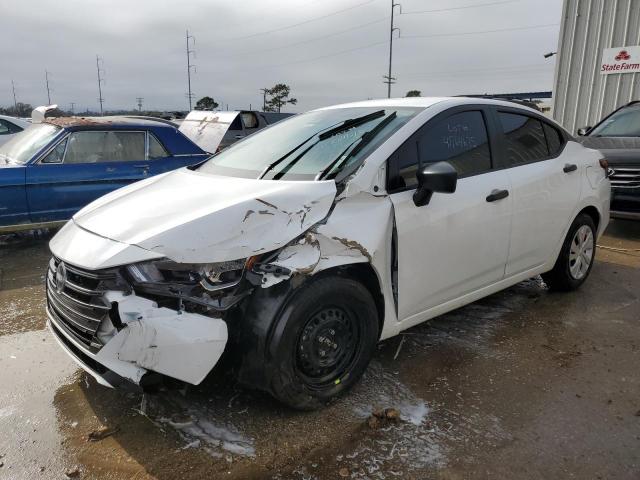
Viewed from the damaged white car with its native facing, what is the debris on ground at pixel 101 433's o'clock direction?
The debris on ground is roughly at 1 o'clock from the damaged white car.

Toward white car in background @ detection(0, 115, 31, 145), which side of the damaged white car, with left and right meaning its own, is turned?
right

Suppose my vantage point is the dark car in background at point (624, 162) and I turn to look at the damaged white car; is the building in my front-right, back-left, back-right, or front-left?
back-right

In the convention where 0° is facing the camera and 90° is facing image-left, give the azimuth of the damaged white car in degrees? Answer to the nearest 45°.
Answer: approximately 45°

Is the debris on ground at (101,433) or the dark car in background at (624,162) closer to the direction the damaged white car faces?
the debris on ground

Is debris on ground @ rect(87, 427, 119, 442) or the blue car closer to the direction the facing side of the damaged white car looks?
the debris on ground

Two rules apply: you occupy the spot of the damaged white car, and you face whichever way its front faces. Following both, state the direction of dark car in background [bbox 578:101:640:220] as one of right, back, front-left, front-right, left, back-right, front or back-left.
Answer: back

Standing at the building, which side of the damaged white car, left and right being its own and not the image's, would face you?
back
